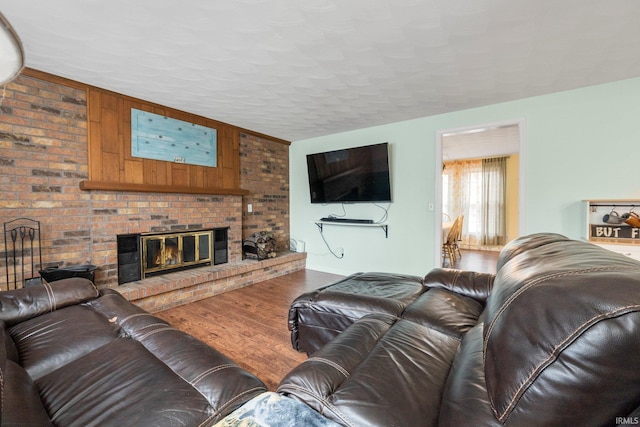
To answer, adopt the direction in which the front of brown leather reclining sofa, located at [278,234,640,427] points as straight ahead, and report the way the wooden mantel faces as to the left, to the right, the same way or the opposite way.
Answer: the opposite way

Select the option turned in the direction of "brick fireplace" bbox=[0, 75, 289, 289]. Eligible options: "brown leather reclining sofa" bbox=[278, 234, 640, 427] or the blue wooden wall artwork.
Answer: the brown leather reclining sofa

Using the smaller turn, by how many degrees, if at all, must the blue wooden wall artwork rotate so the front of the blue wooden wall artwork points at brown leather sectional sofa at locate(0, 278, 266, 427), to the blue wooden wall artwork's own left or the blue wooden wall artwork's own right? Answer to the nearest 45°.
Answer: approximately 45° to the blue wooden wall artwork's own right

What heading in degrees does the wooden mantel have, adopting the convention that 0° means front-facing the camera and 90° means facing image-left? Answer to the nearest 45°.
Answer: approximately 315°

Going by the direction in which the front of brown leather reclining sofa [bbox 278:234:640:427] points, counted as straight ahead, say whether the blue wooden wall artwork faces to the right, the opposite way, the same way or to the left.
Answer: the opposite way

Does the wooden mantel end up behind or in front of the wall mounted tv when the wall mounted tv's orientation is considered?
in front

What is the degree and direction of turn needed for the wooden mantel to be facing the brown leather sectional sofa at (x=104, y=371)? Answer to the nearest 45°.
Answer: approximately 45° to its right

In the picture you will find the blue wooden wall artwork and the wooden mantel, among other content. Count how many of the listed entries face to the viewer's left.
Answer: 0

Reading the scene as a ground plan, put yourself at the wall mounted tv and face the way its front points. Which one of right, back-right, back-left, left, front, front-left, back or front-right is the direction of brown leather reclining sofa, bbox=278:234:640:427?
front-left

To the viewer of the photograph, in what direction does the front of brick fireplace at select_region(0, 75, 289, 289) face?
facing the viewer and to the right of the viewer

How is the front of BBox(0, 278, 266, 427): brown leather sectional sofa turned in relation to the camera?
facing away from the viewer and to the right of the viewer

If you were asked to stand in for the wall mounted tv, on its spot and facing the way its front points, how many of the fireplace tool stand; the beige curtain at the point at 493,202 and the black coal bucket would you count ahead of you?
2

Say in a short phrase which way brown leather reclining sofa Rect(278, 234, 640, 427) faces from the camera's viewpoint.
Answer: facing to the left of the viewer

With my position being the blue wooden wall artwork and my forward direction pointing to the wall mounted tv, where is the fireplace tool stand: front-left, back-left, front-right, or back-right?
back-right

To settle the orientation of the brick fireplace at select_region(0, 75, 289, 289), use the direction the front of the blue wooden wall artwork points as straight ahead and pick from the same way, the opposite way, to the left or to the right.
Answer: the same way
